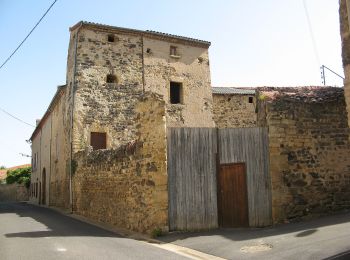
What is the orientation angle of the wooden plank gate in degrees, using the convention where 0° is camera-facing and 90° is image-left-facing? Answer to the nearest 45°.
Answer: approximately 0°

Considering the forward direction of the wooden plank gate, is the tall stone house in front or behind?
behind

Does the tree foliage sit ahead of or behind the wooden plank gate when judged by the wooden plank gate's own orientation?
behind

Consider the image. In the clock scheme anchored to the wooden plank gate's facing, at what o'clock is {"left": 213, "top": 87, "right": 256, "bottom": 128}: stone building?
The stone building is roughly at 6 o'clock from the wooden plank gate.

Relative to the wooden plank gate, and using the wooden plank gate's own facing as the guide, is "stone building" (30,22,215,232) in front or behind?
behind
